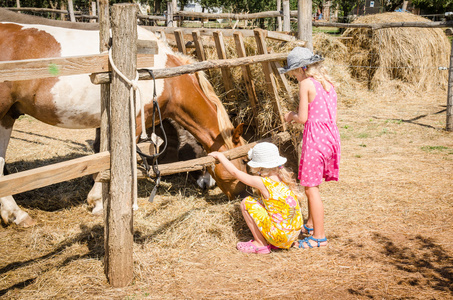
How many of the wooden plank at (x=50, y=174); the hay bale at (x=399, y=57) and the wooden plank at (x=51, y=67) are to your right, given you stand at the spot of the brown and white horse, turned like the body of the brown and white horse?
2

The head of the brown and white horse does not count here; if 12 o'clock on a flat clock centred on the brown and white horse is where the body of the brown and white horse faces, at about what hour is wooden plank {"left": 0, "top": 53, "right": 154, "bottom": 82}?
The wooden plank is roughly at 3 o'clock from the brown and white horse.

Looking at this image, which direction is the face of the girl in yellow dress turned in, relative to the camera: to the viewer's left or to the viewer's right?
to the viewer's left

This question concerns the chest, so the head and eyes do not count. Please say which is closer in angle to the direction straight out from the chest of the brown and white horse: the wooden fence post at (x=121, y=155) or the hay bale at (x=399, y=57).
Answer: the hay bale

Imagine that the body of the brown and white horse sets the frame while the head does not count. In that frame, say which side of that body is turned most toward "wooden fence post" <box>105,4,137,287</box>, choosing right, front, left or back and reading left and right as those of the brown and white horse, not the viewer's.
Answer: right

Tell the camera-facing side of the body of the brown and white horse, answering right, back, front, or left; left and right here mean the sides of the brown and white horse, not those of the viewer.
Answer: right

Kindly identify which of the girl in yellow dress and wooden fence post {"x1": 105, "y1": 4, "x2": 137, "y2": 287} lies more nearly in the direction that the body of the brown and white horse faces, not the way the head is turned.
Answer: the girl in yellow dress

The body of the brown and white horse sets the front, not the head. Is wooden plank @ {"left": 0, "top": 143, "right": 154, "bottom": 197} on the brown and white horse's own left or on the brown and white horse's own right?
on the brown and white horse's own right
